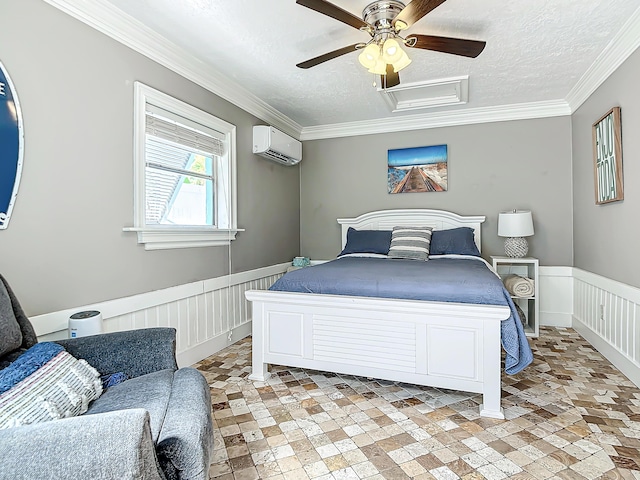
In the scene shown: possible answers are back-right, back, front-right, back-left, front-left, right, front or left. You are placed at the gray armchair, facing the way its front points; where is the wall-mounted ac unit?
front-left

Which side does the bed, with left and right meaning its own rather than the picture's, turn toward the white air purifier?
right

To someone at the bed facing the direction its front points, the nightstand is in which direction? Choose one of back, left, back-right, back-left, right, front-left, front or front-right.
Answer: back-left

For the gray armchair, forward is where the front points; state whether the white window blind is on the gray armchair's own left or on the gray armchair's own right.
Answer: on the gray armchair's own left

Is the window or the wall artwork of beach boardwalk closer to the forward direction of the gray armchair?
the wall artwork of beach boardwalk

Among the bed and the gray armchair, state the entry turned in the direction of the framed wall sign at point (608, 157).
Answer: the gray armchair

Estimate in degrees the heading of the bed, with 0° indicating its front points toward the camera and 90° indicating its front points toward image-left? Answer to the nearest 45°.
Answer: approximately 0°

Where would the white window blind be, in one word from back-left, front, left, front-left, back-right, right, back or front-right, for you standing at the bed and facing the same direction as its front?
right

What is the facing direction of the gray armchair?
to the viewer's right

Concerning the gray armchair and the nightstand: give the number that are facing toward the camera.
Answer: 1

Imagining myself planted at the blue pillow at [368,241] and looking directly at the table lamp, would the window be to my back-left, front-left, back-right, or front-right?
back-right

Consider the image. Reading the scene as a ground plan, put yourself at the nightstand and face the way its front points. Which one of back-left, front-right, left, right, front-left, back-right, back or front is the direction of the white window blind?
front-right
